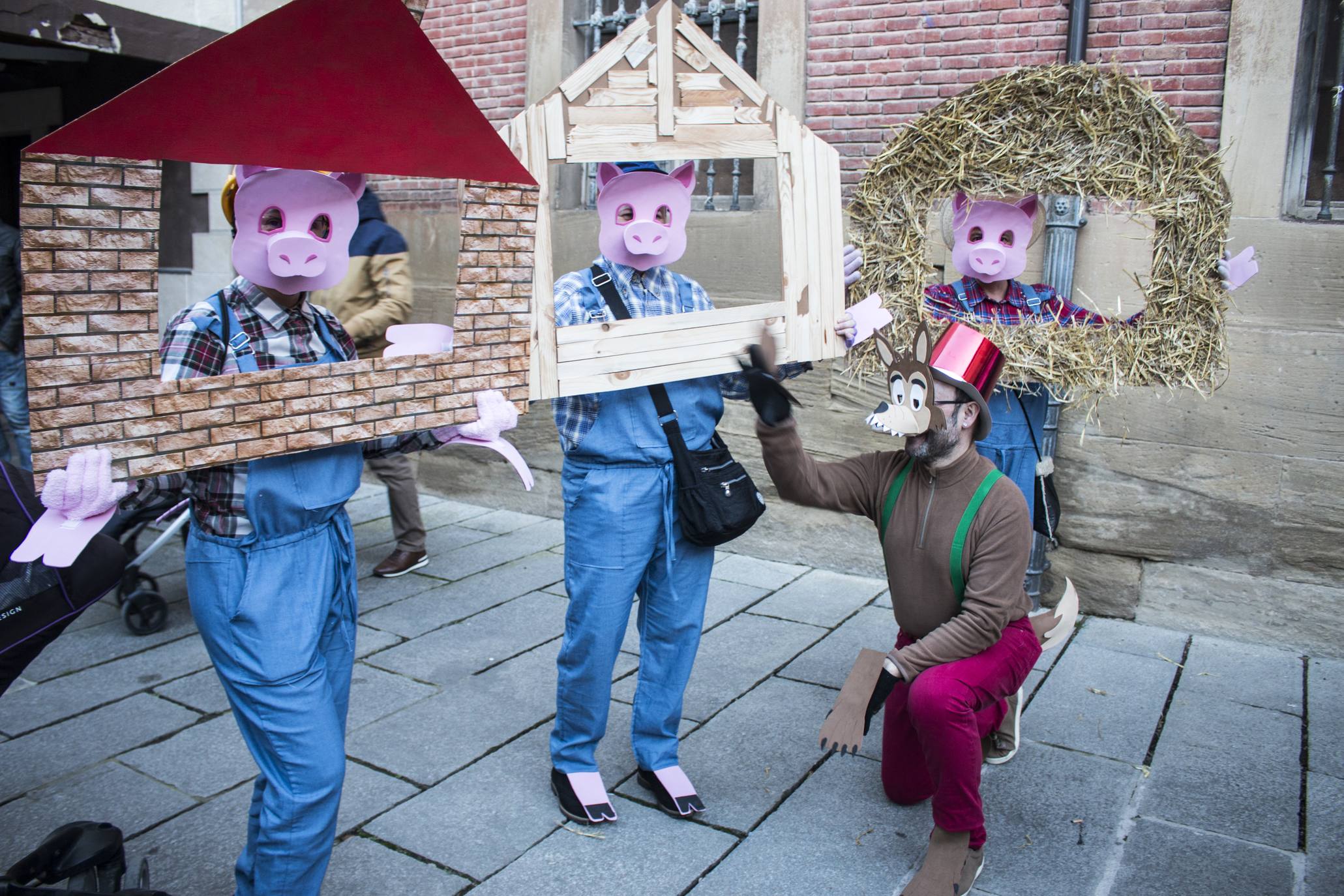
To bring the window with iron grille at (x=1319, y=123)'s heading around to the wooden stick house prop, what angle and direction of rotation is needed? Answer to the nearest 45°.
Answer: approximately 45° to its right

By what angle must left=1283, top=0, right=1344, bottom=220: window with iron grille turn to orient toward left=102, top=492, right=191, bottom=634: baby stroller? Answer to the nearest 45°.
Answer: approximately 45° to its right

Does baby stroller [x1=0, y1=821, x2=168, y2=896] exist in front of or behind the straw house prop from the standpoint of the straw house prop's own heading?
in front

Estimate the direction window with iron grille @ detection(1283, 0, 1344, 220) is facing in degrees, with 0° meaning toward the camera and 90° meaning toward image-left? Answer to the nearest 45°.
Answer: approximately 0°

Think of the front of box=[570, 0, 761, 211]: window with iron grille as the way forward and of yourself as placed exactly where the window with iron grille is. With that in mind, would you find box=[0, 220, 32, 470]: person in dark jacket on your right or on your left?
on your right

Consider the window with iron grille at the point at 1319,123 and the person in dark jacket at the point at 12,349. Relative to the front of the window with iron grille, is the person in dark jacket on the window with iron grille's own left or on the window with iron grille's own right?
on the window with iron grille's own right

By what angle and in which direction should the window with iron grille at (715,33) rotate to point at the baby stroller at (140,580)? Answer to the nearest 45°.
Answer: approximately 45° to its right

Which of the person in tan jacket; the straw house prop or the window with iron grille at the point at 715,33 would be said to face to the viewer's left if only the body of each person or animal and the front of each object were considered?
the person in tan jacket

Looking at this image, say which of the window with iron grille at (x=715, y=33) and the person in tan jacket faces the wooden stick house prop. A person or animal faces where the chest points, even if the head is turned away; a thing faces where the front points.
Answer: the window with iron grille

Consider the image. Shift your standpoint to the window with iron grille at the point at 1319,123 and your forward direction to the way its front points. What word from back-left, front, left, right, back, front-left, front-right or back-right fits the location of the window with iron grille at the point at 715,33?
right

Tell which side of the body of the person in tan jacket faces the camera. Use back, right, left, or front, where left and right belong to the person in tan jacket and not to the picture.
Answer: left
